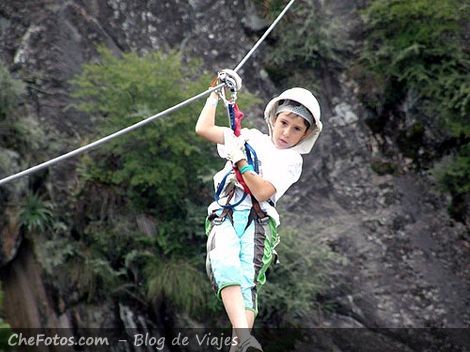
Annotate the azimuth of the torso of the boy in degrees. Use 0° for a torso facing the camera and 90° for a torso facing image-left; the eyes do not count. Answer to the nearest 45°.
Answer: approximately 45°

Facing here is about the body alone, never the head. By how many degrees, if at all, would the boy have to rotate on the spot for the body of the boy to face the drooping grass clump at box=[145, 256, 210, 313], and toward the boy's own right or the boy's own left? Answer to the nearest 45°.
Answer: approximately 135° to the boy's own right
